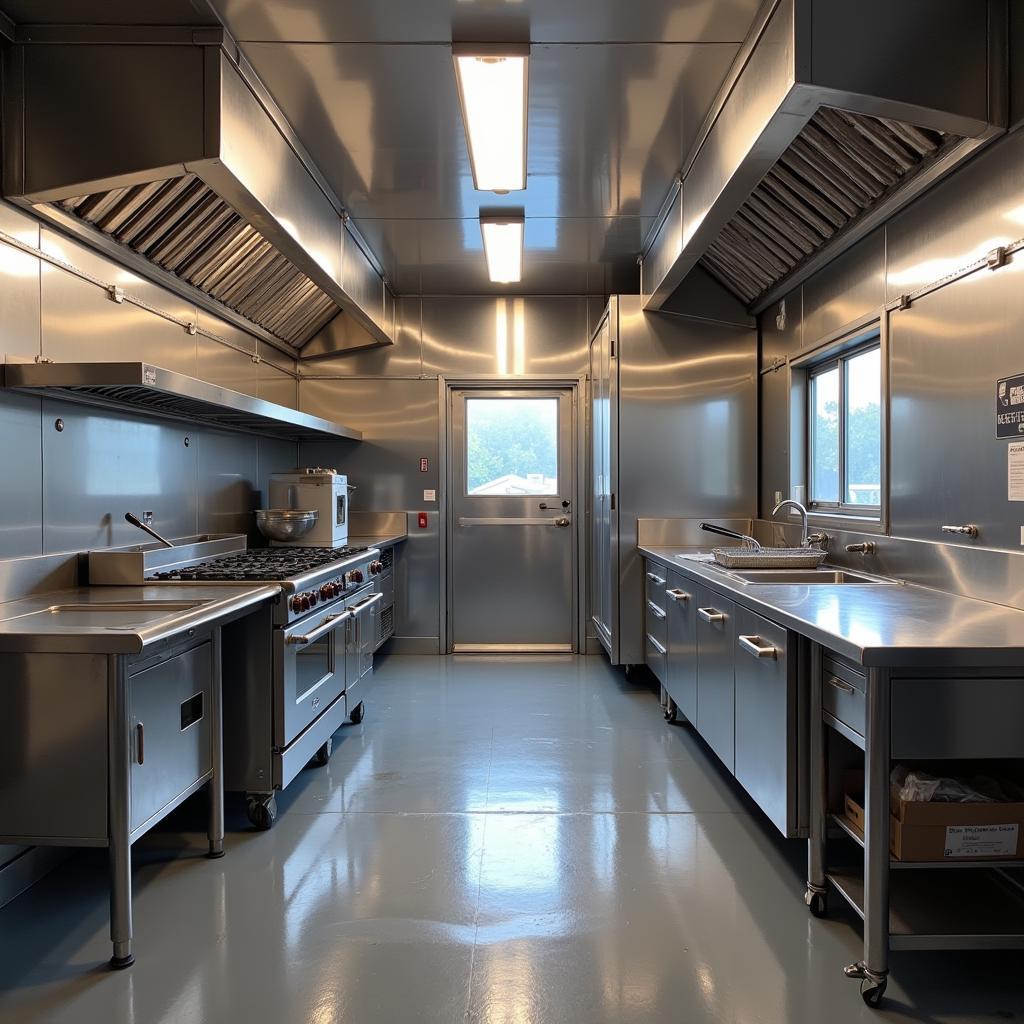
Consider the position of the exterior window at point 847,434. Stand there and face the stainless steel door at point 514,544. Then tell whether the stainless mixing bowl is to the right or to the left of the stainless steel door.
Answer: left

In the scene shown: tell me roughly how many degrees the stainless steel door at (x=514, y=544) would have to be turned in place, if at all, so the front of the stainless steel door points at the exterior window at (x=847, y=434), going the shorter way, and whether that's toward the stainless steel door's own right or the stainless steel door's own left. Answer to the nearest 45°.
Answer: approximately 45° to the stainless steel door's own left

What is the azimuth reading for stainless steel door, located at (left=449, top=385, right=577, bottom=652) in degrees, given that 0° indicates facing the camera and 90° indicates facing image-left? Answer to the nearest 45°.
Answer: approximately 0°

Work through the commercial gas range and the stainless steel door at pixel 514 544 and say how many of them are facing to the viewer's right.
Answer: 1

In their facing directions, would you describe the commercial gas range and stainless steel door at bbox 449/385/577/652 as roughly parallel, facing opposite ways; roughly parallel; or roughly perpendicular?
roughly perpendicular

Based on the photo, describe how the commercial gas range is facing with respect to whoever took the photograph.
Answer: facing to the right of the viewer

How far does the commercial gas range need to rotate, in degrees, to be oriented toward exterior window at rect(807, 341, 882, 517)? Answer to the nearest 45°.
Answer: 0° — it already faces it
